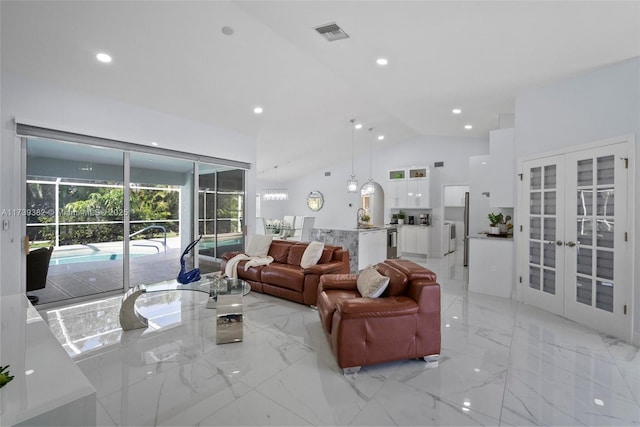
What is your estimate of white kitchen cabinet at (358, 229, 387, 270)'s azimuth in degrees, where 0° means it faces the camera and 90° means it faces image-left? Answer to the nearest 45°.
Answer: approximately 315°

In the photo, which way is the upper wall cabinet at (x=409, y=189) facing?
toward the camera

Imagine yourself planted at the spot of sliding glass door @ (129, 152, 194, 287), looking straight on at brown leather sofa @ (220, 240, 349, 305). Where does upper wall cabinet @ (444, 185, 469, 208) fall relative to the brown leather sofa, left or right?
left

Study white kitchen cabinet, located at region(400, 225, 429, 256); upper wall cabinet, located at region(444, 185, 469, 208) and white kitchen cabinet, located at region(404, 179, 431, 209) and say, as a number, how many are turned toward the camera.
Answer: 3

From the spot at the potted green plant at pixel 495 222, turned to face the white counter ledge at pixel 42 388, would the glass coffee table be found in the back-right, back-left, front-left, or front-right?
front-right

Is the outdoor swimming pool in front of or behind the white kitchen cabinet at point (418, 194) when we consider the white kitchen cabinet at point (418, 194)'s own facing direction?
in front

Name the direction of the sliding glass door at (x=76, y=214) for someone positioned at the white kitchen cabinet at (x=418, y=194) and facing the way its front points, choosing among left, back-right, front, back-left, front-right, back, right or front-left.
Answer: front-right

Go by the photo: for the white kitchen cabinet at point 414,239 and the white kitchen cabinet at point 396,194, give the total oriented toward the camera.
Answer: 2

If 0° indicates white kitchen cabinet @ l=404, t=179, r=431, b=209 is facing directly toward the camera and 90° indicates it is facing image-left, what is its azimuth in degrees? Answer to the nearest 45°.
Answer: approximately 0°

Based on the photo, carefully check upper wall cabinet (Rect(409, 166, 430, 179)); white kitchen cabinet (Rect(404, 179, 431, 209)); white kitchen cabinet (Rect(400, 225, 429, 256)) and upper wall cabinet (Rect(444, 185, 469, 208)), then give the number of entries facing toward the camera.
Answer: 4

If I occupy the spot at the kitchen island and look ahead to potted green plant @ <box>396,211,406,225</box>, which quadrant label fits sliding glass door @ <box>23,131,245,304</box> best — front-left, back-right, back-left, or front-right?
back-left

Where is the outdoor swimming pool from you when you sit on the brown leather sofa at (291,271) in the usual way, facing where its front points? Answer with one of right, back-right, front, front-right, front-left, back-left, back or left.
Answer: front-right

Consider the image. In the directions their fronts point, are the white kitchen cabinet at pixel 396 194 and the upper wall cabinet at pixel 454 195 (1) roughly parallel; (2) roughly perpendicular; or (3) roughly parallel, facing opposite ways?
roughly parallel

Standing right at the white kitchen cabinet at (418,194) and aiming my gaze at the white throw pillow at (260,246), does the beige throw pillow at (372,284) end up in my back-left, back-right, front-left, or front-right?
front-left

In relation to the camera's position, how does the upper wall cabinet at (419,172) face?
facing the viewer
